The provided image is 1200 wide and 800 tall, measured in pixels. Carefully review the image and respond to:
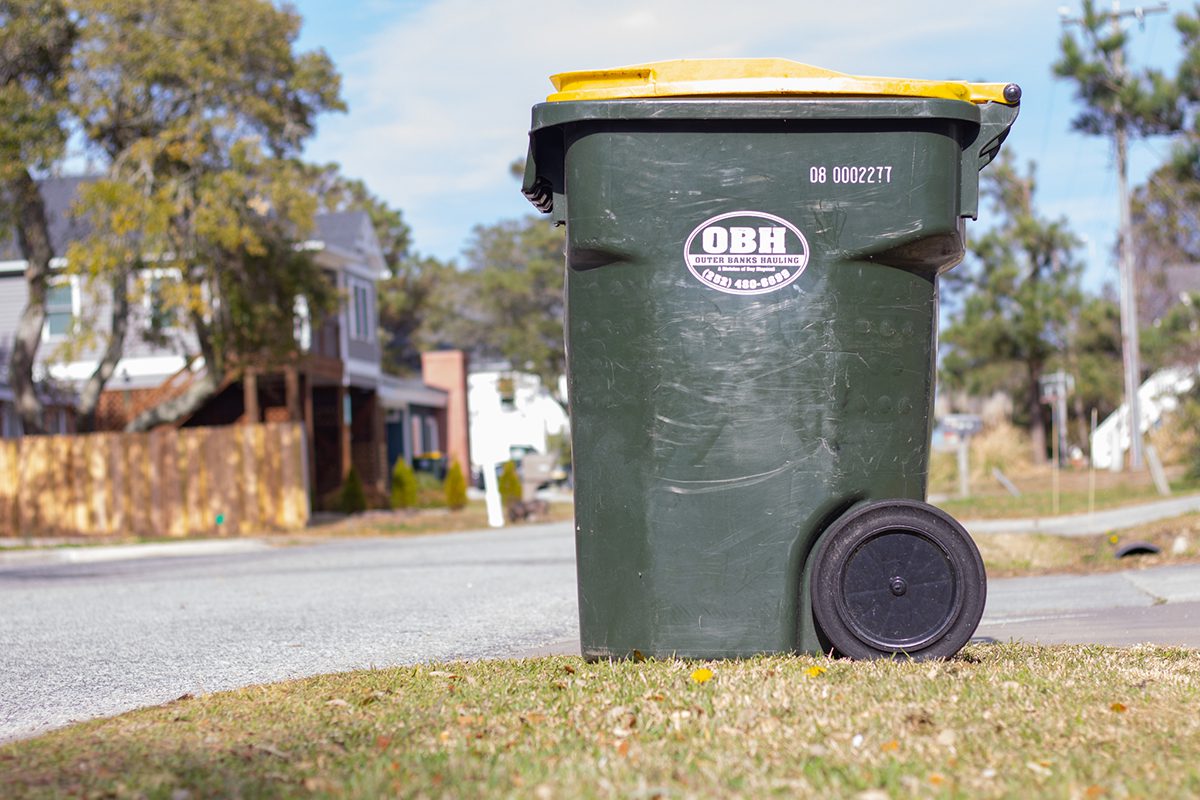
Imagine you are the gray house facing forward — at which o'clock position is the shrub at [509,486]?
The shrub is roughly at 12 o'clock from the gray house.

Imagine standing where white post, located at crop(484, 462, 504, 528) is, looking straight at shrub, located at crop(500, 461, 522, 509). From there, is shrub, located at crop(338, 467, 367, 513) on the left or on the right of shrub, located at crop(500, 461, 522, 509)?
left

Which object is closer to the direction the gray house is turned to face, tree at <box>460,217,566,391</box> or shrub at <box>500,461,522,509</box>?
the shrub

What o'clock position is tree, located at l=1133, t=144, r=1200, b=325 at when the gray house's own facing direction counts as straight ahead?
The tree is roughly at 10 o'clock from the gray house.

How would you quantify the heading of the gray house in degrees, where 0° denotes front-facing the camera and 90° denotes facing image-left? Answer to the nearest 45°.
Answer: approximately 315°

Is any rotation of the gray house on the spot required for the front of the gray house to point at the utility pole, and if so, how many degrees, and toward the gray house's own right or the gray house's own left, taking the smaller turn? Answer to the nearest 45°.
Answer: approximately 45° to the gray house's own left

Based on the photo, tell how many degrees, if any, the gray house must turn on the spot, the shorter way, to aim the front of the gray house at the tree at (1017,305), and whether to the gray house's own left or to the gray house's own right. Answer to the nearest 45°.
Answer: approximately 45° to the gray house's own left
